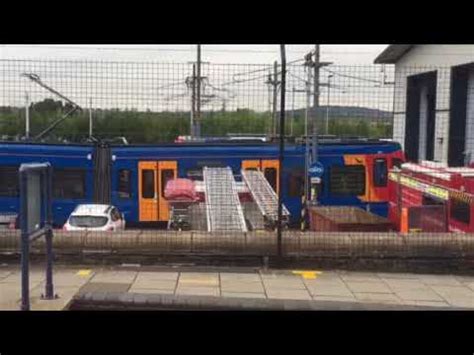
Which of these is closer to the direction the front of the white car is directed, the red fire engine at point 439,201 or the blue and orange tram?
the blue and orange tram

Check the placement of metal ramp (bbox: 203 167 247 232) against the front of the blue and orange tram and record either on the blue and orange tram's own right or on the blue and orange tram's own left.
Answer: on the blue and orange tram's own right

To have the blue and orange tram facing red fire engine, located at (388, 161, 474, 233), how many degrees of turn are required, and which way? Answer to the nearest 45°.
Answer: approximately 45° to its right

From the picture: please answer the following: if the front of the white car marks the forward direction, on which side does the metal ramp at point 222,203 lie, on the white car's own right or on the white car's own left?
on the white car's own right

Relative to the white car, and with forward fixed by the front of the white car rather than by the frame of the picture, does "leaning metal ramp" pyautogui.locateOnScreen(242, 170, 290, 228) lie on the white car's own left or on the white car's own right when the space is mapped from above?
on the white car's own right

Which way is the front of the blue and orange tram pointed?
to the viewer's right

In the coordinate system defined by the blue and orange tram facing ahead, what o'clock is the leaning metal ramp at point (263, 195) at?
The leaning metal ramp is roughly at 2 o'clock from the blue and orange tram.
